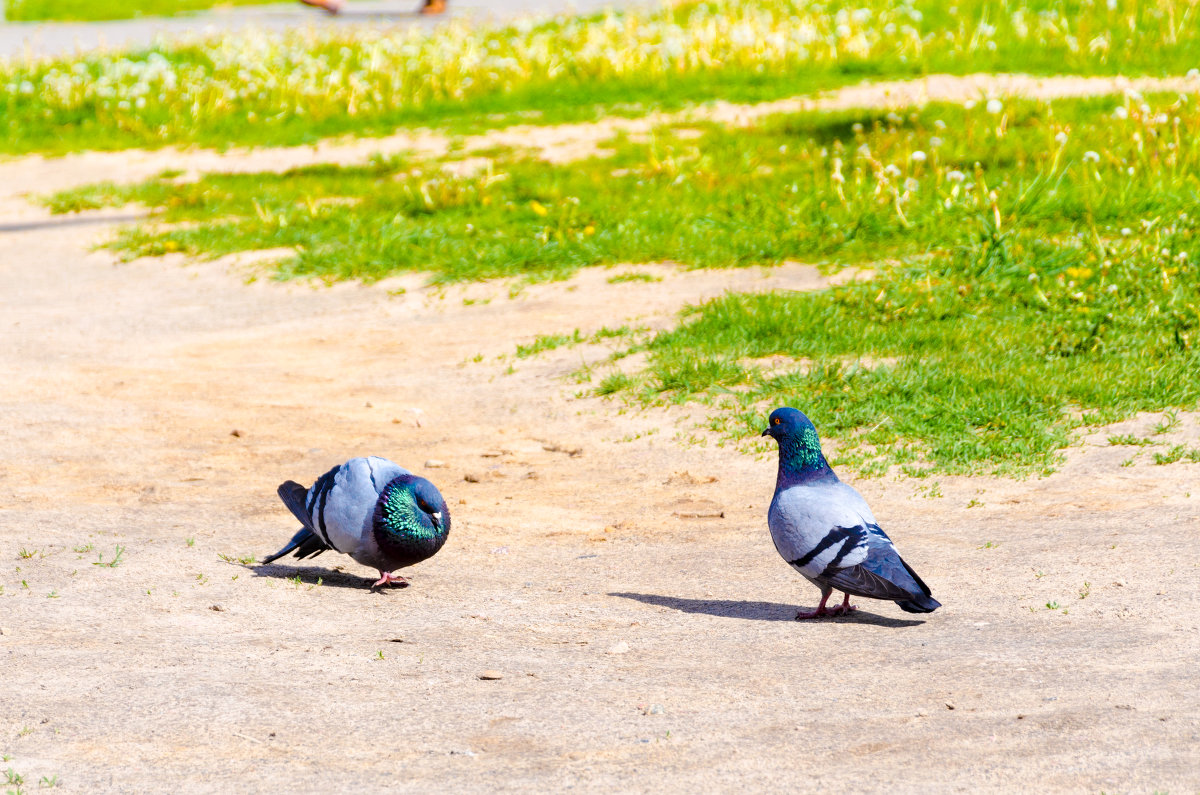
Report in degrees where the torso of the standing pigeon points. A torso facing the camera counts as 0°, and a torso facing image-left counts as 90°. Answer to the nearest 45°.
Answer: approximately 90°

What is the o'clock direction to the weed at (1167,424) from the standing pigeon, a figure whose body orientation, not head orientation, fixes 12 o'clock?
The weed is roughly at 4 o'clock from the standing pigeon.

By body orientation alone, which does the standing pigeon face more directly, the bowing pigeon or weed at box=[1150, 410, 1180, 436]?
the bowing pigeon

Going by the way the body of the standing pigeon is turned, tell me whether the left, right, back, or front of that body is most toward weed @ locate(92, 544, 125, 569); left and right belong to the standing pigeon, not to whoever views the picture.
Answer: front

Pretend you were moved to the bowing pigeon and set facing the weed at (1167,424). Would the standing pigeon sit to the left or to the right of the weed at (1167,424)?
right

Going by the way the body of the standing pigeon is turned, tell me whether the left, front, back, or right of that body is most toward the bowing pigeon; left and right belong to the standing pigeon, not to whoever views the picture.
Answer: front
